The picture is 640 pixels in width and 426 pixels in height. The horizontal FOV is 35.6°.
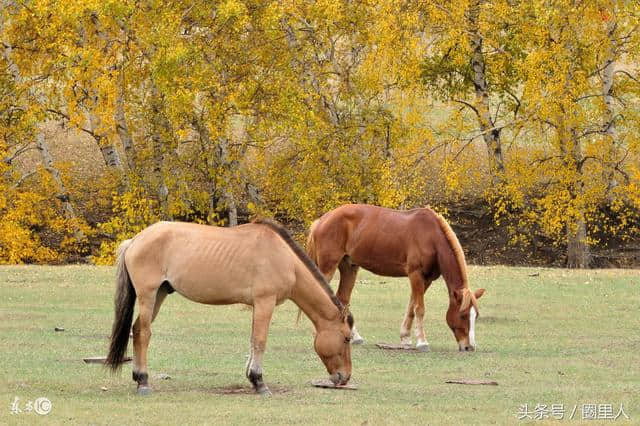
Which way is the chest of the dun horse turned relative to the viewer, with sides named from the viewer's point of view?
facing to the right of the viewer

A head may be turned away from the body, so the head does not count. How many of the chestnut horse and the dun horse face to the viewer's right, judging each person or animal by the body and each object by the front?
2

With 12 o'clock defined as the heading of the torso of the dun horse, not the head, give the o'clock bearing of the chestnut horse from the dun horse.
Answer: The chestnut horse is roughly at 10 o'clock from the dun horse.

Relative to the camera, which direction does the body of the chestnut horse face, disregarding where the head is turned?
to the viewer's right

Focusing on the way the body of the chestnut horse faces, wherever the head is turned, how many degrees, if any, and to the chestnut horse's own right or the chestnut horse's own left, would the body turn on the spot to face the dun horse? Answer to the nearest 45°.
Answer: approximately 90° to the chestnut horse's own right
